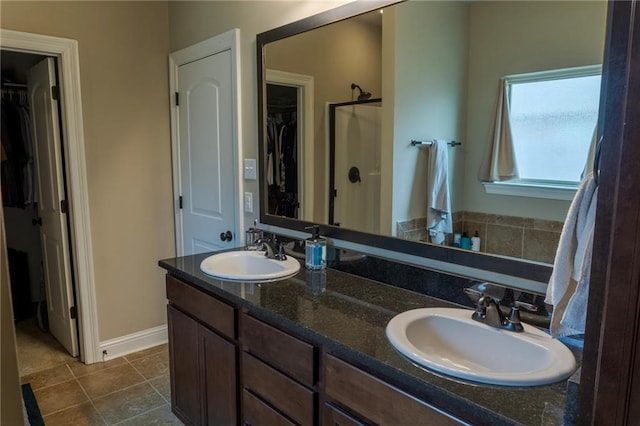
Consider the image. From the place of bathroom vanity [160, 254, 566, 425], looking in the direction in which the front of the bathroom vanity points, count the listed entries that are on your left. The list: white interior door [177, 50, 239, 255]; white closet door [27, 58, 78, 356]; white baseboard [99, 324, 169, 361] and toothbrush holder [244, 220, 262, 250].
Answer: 0

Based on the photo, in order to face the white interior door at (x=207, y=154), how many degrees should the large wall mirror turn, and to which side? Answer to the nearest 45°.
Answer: approximately 90° to its right

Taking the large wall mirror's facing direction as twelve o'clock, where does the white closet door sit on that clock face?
The white closet door is roughly at 2 o'clock from the large wall mirror.

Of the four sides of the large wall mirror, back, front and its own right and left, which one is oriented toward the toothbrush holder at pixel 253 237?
right

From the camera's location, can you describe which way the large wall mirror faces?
facing the viewer and to the left of the viewer

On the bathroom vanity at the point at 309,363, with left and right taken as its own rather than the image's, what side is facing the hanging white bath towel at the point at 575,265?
left

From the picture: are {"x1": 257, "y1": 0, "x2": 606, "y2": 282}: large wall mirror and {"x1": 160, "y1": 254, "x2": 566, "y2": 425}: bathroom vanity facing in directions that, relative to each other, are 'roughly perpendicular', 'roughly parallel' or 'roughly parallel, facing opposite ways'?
roughly parallel

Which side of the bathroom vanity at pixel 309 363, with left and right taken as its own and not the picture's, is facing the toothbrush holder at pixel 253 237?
right

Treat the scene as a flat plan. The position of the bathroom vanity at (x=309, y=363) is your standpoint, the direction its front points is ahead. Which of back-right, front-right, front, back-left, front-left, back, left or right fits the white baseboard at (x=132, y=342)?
right

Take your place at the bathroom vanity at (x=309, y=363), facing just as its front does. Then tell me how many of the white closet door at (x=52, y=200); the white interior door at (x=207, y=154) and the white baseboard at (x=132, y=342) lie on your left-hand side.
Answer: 0

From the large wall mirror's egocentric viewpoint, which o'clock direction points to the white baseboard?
The white baseboard is roughly at 2 o'clock from the large wall mirror.

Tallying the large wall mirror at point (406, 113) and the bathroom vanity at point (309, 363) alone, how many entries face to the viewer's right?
0

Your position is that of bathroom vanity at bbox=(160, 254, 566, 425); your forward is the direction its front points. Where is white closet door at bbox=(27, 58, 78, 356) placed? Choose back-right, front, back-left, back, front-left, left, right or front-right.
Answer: right

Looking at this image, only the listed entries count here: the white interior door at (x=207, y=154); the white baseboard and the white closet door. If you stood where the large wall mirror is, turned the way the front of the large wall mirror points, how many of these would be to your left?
0

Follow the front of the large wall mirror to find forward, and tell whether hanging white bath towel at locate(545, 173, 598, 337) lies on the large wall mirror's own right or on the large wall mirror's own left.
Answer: on the large wall mirror's own left
